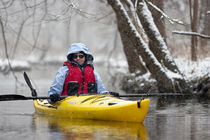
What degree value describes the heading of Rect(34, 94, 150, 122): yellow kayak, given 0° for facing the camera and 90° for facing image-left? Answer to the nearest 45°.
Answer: approximately 315°
